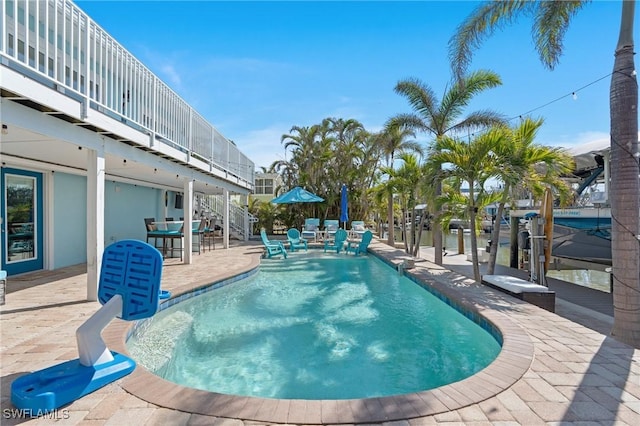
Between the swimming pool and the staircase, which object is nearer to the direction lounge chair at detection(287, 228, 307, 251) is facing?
the swimming pool

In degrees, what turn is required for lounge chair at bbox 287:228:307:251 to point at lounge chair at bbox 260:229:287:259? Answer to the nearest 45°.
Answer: approximately 90° to its right

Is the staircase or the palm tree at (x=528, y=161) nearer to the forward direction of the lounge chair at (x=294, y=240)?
the palm tree

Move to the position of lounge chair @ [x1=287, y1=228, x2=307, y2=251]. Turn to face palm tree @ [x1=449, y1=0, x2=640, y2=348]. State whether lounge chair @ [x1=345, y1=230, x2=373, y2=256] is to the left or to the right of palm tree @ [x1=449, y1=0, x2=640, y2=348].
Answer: left

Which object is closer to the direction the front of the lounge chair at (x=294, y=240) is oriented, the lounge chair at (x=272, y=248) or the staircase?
the lounge chair

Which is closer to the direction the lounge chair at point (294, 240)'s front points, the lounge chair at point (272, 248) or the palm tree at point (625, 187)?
the palm tree

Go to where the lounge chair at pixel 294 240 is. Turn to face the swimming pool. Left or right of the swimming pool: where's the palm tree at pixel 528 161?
left

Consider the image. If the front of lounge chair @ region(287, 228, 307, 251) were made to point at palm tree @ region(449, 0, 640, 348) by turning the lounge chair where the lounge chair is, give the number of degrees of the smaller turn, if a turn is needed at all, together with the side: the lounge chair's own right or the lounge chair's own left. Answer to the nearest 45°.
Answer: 0° — it already faces it

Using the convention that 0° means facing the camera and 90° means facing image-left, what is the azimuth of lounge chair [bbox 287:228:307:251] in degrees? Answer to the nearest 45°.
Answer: approximately 315°

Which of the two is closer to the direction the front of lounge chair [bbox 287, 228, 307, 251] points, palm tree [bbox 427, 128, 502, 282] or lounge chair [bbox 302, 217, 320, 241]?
the palm tree

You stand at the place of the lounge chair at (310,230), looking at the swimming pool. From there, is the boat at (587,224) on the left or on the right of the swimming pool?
left
